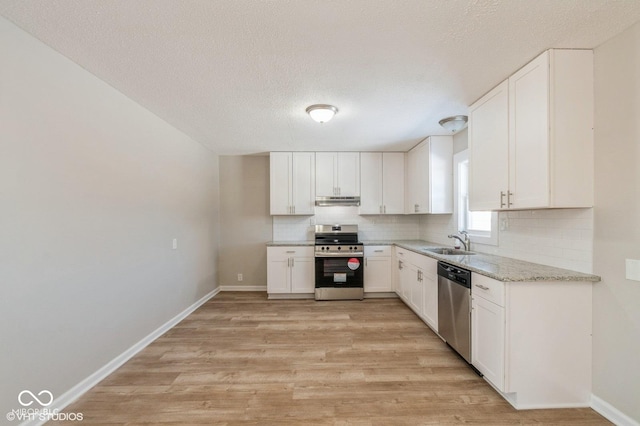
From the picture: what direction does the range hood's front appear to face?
toward the camera

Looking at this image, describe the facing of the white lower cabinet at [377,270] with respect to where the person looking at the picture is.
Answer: facing the viewer

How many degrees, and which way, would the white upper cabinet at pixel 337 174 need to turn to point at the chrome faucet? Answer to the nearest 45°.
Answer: approximately 45° to its left

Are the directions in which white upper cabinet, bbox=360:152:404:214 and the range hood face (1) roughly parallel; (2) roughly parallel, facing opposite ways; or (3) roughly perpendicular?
roughly parallel

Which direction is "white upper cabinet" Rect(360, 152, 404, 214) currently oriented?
toward the camera

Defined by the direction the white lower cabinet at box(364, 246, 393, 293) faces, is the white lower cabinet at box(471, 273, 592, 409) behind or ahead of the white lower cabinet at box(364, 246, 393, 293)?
ahead
